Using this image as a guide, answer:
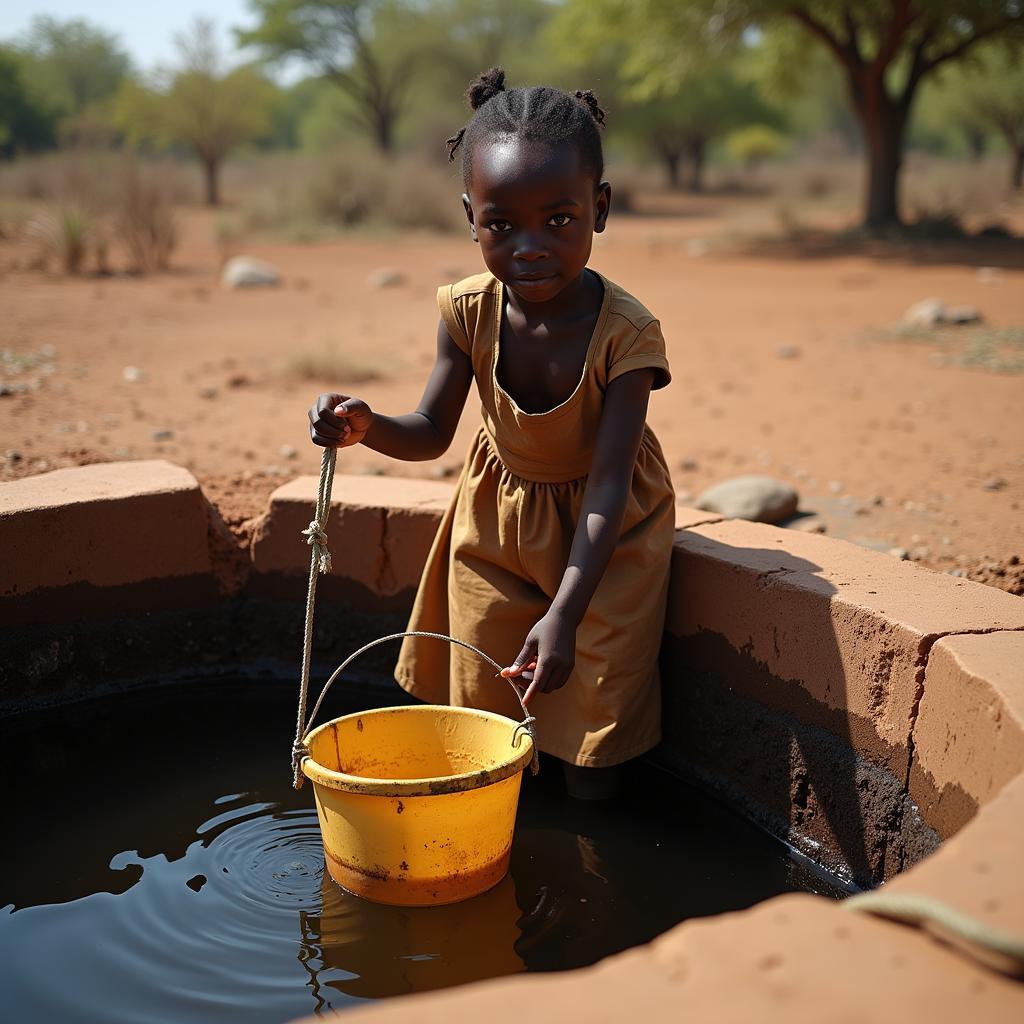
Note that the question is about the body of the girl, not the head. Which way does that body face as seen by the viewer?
toward the camera

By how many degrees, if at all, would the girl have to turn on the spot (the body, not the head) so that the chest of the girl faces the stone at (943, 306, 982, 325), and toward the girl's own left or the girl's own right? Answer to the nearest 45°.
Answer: approximately 135° to the girl's own left

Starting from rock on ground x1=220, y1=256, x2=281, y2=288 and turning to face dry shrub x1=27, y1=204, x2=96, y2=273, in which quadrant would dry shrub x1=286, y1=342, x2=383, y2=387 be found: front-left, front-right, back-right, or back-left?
back-left

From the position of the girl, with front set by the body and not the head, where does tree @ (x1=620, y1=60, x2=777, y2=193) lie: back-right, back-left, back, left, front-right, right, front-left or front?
back

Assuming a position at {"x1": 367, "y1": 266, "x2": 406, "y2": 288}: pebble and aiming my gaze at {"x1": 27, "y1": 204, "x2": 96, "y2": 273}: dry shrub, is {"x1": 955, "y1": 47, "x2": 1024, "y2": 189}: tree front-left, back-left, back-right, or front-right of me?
back-right

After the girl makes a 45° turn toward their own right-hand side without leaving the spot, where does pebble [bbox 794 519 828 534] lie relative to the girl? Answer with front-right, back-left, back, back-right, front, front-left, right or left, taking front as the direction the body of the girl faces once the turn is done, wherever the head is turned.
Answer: back

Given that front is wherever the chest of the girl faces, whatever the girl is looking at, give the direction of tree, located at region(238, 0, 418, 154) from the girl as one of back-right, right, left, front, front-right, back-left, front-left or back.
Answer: back

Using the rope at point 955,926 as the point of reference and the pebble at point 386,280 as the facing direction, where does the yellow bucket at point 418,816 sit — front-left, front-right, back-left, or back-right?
front-left

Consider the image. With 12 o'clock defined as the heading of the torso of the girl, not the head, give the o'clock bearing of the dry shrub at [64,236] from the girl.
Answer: The dry shrub is roughly at 5 o'clock from the girl.

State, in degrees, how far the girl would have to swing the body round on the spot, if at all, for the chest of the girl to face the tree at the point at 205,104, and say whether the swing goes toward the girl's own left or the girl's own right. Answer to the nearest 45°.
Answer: approximately 180°

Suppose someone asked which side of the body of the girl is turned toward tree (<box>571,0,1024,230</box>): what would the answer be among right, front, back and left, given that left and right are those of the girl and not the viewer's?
back

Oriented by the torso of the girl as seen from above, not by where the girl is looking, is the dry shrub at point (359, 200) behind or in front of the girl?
behind

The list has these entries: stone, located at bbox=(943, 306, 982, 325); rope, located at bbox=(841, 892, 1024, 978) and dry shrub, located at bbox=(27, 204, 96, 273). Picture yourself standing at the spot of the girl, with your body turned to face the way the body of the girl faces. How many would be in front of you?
1

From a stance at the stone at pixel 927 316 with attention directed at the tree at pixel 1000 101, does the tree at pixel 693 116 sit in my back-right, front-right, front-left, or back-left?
front-left

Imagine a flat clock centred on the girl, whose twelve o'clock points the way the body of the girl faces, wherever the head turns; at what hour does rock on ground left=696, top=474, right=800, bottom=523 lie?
The rock on ground is roughly at 7 o'clock from the girl.

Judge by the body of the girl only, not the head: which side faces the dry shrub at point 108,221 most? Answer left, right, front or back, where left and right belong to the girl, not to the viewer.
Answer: back
